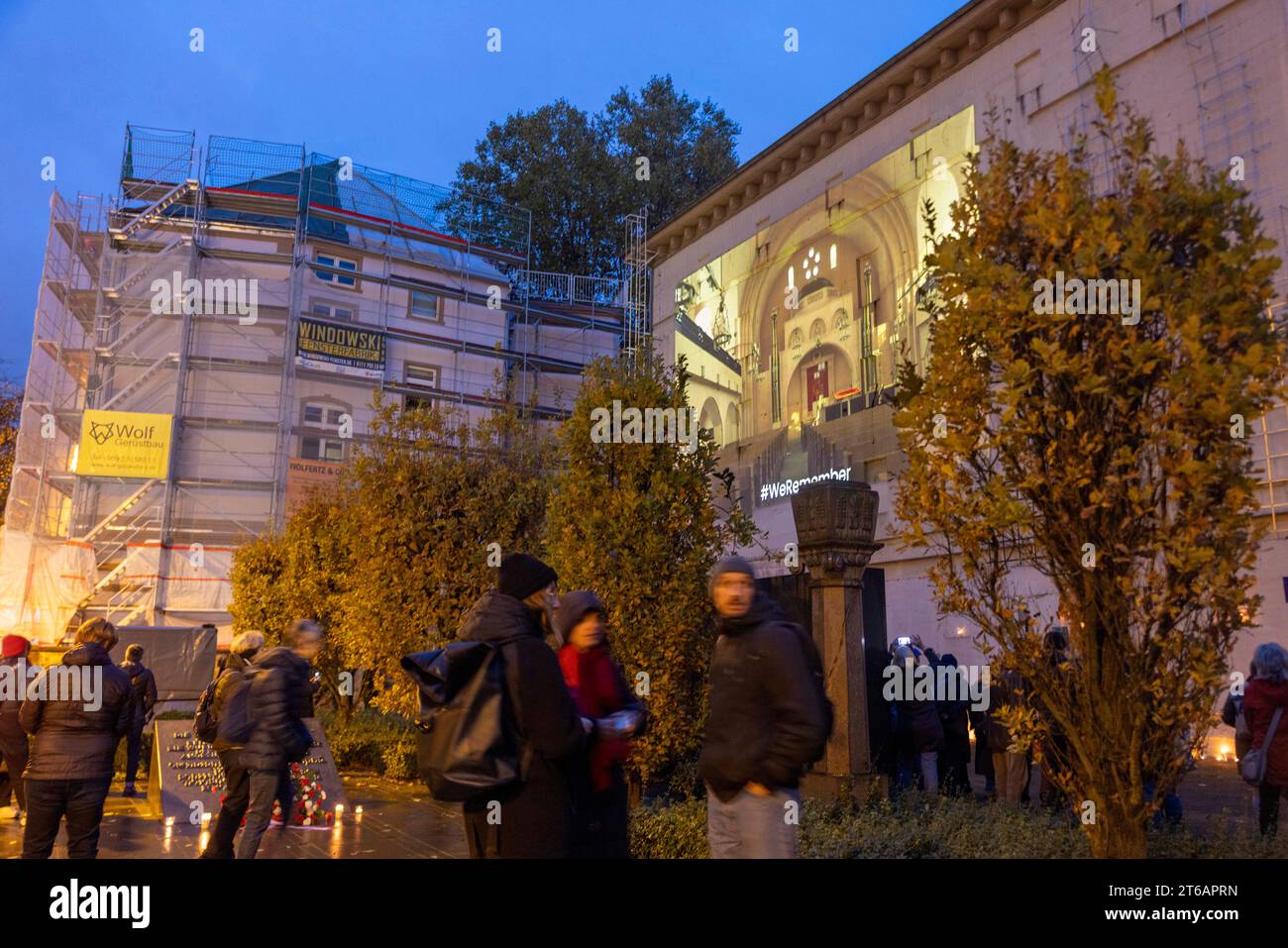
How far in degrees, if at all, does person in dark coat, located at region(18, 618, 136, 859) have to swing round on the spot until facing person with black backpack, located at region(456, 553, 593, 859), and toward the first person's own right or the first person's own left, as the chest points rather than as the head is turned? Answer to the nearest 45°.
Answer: approximately 135° to the first person's own right

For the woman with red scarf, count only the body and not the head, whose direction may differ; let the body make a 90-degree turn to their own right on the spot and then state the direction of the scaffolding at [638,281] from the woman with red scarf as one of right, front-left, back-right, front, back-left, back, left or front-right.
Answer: back-right

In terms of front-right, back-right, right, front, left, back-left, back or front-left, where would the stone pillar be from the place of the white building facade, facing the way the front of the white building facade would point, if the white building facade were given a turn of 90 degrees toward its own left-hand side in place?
front-right

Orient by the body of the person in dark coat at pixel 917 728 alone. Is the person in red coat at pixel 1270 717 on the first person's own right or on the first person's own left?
on the first person's own right

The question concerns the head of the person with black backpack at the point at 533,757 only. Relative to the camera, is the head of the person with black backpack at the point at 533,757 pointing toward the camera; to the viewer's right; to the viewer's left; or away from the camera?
to the viewer's right

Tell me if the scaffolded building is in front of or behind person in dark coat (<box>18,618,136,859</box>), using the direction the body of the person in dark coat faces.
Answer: in front

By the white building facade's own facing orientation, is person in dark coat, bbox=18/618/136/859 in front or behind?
in front

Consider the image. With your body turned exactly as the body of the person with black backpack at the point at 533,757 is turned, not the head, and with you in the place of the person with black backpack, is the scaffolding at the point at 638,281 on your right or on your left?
on your left

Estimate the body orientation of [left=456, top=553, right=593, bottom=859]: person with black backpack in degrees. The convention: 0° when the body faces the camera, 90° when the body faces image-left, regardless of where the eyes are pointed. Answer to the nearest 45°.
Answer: approximately 270°

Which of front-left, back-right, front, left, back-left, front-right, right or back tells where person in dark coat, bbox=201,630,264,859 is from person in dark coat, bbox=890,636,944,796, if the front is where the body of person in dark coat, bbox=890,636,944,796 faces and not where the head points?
back-left

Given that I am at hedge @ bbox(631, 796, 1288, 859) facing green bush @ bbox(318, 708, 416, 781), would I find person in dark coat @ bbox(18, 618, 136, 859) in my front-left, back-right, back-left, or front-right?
front-left

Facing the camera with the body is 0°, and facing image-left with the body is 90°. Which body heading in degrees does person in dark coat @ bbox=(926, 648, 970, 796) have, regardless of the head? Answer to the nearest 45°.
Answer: approximately 180°

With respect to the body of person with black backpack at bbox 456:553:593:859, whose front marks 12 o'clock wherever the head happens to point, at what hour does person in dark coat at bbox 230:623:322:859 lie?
The person in dark coat is roughly at 8 o'clock from the person with black backpack.
